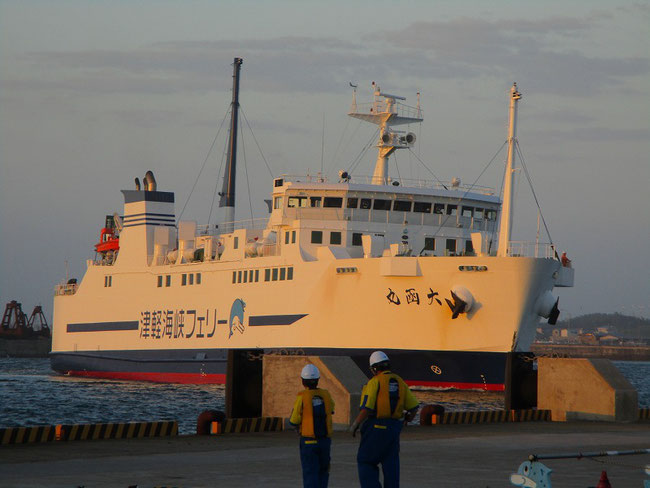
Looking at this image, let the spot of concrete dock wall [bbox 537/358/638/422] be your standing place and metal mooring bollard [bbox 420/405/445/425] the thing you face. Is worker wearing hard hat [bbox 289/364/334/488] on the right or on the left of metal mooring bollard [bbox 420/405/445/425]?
left

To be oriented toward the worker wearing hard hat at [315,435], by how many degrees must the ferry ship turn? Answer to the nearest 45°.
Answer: approximately 45° to its right

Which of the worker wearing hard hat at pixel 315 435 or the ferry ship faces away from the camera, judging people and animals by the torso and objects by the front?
the worker wearing hard hat

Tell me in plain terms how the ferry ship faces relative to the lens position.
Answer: facing the viewer and to the right of the viewer

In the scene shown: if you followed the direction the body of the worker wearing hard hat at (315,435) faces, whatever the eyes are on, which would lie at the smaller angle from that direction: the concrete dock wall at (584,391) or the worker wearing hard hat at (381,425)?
the concrete dock wall

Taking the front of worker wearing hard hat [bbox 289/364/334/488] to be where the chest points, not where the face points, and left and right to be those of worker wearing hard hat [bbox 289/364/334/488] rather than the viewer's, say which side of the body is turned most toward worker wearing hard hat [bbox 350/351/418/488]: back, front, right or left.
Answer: right

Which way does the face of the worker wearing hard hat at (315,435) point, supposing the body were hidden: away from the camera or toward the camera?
away from the camera

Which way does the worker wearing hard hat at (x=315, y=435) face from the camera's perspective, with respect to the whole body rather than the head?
away from the camera

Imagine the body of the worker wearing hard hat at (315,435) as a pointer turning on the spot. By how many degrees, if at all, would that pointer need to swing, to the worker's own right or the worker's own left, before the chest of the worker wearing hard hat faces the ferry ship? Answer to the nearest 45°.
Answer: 0° — they already face it

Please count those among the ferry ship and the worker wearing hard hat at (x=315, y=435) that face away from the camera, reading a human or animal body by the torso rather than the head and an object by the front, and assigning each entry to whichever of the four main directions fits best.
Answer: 1

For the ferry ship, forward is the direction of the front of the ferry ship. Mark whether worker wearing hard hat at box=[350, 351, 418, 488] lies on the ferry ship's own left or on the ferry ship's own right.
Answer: on the ferry ship's own right

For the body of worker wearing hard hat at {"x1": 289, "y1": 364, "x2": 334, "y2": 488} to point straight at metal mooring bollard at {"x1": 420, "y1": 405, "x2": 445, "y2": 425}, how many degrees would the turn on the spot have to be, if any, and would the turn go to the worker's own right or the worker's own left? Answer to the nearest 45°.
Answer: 0° — they already face it

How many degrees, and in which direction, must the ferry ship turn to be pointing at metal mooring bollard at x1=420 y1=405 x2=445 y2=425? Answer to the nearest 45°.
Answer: approximately 45° to its right
